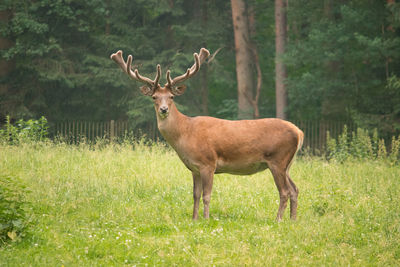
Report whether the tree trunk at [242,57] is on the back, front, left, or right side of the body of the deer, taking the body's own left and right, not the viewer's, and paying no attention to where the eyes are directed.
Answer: right

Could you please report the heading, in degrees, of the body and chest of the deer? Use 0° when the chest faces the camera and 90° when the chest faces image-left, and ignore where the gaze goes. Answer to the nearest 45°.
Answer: approximately 90°

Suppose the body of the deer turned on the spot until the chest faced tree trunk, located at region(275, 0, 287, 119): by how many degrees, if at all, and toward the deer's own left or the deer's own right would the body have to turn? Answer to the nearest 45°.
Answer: approximately 90° to the deer's own right

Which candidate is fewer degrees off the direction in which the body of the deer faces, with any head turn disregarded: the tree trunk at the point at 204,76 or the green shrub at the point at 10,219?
the green shrub

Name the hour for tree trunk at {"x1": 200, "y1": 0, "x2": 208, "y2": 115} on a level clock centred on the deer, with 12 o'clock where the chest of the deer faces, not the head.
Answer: The tree trunk is roughly at 3 o'clock from the deer.

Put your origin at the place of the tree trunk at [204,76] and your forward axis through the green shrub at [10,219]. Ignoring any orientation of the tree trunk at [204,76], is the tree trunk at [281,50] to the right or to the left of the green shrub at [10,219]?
left

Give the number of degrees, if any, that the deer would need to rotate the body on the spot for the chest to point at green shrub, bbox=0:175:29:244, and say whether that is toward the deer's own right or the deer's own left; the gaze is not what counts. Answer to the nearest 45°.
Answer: approximately 45° to the deer's own left
